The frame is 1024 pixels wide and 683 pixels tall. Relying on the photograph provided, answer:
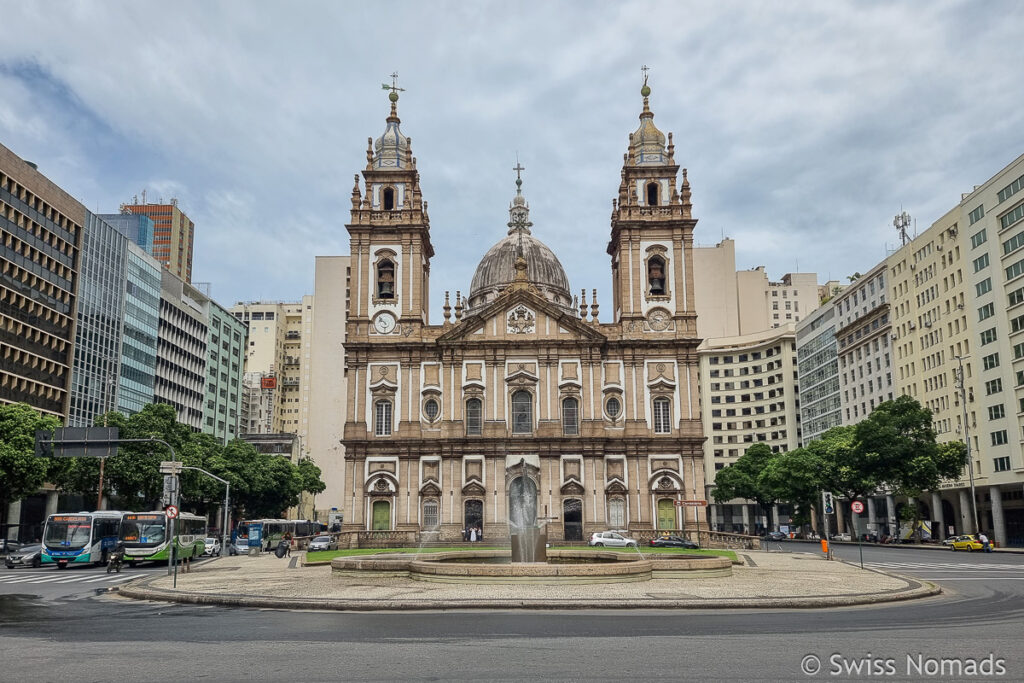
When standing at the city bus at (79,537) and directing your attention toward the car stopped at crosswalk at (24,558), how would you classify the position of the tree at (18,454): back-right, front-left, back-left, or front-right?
front-right

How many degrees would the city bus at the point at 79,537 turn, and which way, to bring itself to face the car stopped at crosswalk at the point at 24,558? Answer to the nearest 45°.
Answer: approximately 45° to its right

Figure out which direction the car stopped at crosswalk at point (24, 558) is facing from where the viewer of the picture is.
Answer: facing the viewer and to the left of the viewer

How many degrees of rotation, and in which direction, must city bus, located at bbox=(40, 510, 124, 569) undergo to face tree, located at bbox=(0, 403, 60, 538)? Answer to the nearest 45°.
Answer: approximately 90° to its right

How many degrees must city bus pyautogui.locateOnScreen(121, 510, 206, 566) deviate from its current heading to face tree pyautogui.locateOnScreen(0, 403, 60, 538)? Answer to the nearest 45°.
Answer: approximately 90° to its right

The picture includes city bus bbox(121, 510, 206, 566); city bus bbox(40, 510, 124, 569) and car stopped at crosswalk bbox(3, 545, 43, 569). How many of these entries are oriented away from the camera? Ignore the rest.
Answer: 0

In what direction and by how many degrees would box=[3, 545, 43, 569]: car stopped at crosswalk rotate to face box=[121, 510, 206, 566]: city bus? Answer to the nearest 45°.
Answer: approximately 90° to its left

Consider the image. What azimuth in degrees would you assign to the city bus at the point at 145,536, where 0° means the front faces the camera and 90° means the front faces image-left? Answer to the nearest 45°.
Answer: approximately 45°

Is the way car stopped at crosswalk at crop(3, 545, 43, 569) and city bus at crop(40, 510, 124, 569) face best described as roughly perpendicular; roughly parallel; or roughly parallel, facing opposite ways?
roughly parallel

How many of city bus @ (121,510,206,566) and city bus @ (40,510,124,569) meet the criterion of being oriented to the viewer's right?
0

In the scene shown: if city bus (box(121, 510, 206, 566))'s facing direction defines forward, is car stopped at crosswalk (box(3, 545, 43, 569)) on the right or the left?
on its right

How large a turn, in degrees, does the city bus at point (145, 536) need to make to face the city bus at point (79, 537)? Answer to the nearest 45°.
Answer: approximately 45° to its right

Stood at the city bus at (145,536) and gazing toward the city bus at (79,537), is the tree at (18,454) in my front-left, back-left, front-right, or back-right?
front-right

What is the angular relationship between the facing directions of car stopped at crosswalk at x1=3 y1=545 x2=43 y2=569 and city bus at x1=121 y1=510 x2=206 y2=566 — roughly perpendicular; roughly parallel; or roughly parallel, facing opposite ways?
roughly parallel

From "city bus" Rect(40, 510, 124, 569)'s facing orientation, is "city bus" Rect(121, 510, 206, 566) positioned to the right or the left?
on its left
